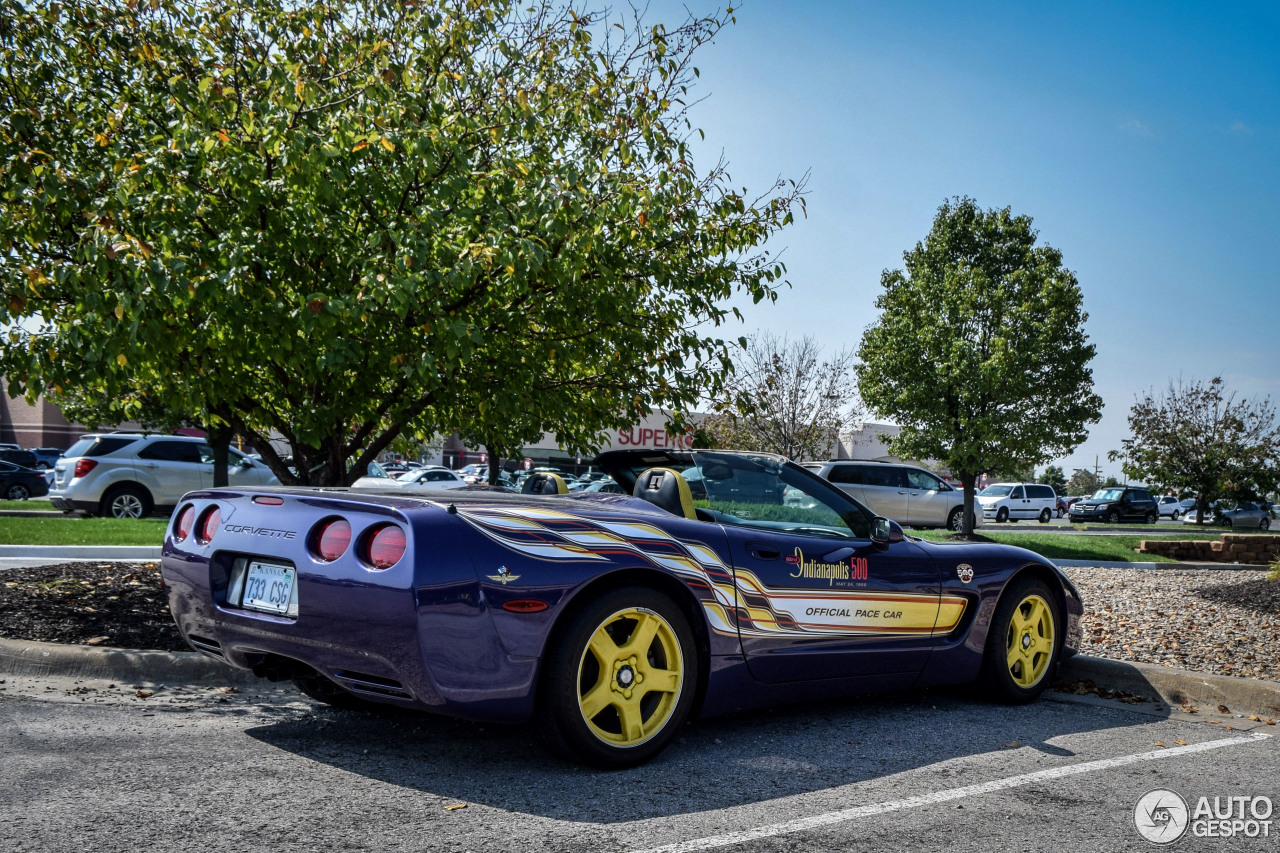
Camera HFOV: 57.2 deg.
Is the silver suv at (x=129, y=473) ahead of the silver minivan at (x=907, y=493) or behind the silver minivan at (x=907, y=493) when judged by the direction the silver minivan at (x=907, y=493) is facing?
behind

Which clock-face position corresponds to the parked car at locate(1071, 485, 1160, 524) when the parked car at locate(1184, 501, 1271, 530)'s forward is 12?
the parked car at locate(1071, 485, 1160, 524) is roughly at 11 o'clock from the parked car at locate(1184, 501, 1271, 530).

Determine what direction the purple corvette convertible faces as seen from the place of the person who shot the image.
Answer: facing away from the viewer and to the right of the viewer

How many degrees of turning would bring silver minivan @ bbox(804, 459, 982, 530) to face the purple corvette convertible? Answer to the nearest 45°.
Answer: approximately 90° to its right

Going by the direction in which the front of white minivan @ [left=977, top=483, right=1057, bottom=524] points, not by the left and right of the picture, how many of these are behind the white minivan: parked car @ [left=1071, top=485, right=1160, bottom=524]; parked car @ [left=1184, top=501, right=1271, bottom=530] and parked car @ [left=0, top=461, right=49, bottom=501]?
2

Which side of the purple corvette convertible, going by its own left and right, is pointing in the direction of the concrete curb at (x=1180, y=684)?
front

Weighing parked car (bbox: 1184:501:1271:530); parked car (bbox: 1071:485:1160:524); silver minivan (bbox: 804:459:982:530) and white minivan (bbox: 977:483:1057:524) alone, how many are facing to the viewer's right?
1

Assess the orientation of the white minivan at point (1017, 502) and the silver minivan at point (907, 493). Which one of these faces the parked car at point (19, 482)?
the white minivan

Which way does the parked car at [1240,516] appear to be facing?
to the viewer's left

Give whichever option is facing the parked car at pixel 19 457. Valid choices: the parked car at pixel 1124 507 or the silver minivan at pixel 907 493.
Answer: the parked car at pixel 1124 507

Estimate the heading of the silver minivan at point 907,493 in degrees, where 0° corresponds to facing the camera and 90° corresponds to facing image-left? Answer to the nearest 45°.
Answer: approximately 270°

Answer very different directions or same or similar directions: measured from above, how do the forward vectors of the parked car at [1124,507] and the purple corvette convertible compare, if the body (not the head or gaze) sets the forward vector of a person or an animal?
very different directions

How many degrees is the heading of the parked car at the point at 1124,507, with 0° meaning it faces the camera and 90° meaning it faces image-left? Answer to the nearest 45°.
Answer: approximately 45°

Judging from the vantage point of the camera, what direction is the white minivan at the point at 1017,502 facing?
facing the viewer and to the left of the viewer

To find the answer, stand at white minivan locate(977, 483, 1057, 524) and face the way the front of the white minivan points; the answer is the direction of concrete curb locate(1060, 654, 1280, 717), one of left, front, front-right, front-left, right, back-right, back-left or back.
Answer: front-left
